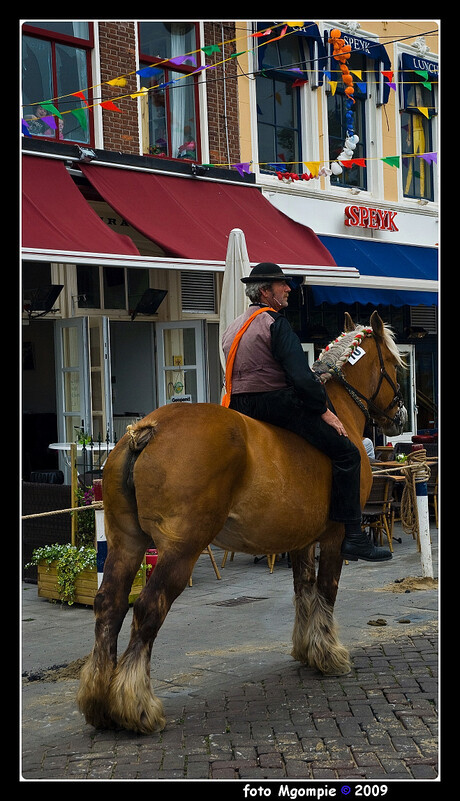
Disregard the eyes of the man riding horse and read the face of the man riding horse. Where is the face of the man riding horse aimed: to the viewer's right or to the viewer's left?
to the viewer's right

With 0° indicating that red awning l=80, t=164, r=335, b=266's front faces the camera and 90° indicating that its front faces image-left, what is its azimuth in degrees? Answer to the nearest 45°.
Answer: approximately 315°

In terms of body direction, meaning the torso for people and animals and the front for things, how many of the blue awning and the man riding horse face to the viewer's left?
0

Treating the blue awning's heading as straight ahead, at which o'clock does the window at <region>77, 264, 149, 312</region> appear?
The window is roughly at 3 o'clock from the blue awning.

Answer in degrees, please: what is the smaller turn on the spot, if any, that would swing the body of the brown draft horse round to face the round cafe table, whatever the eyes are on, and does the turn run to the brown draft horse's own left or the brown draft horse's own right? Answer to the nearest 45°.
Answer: approximately 45° to the brown draft horse's own left

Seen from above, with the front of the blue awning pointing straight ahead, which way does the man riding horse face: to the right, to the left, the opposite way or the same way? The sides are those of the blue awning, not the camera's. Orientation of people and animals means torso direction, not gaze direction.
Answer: to the left

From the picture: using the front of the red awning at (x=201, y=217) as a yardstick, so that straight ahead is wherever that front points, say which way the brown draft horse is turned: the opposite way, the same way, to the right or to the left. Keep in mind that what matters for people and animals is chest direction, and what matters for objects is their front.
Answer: to the left

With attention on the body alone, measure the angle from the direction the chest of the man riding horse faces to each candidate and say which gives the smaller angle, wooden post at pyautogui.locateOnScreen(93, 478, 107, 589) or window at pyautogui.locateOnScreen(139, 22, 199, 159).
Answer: the window

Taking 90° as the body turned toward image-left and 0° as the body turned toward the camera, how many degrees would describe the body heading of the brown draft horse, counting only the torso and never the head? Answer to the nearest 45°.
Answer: approximately 225°

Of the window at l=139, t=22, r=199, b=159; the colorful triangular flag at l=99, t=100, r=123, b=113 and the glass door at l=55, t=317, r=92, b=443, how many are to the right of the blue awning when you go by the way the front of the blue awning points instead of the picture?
3

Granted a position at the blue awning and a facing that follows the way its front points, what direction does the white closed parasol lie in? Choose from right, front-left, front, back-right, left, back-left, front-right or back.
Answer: front-right

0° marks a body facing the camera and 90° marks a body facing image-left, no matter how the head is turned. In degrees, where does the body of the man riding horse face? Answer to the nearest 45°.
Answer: approximately 225°

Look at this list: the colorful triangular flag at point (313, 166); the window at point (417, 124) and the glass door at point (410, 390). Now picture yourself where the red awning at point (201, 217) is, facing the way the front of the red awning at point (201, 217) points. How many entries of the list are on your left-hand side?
3

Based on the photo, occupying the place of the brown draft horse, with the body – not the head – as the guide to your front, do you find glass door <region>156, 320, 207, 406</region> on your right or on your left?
on your left

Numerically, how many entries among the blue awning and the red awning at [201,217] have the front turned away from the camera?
0
